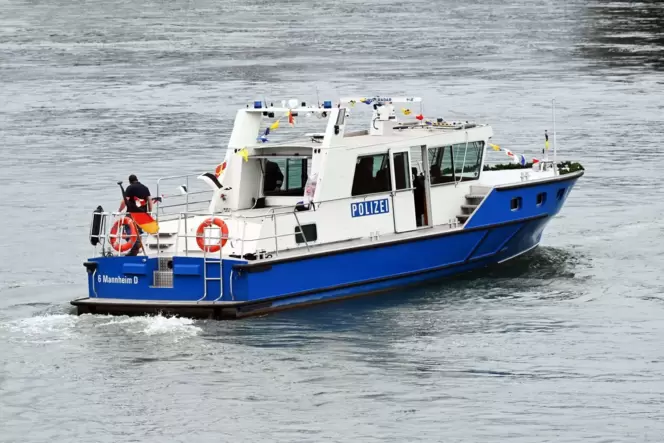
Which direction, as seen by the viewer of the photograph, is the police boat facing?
facing away from the viewer and to the right of the viewer
